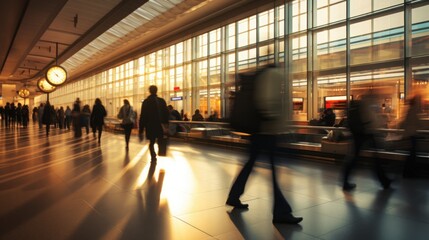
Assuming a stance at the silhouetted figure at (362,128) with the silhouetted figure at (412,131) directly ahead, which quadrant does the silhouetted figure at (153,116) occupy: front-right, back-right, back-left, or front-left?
back-left

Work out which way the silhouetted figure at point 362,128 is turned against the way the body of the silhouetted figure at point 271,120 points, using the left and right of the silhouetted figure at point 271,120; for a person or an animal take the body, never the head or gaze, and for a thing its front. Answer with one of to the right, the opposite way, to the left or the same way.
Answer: the same way

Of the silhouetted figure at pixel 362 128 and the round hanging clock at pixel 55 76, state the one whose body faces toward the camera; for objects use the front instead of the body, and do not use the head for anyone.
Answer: the round hanging clock

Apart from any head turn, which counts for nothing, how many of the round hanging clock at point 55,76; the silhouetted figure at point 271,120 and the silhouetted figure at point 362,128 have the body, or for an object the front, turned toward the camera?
1

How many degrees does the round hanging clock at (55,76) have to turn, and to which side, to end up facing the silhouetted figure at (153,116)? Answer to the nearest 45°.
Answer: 0° — it already faces them

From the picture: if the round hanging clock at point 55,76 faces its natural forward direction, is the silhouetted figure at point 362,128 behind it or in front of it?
in front

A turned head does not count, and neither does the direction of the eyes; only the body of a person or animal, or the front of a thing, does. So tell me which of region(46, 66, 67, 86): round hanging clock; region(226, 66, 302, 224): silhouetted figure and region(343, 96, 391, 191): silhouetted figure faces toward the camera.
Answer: the round hanging clock

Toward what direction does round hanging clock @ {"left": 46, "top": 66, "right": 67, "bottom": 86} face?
toward the camera

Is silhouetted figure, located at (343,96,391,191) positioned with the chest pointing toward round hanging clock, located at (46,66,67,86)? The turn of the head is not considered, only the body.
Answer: no
